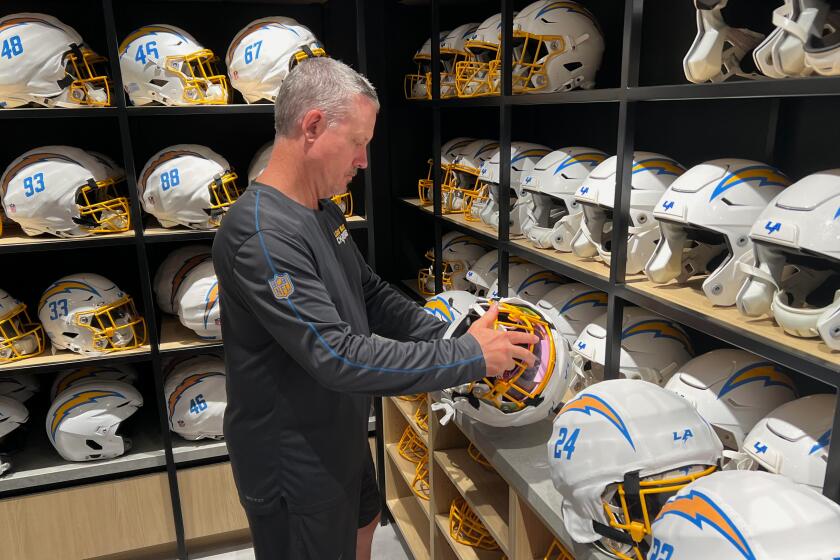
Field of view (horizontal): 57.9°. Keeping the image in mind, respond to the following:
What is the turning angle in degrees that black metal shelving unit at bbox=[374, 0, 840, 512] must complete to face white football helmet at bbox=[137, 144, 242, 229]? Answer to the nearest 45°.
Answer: approximately 45° to its right

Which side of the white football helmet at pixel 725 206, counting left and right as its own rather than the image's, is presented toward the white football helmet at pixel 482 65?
right

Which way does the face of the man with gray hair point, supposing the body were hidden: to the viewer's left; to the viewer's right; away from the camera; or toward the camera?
to the viewer's right

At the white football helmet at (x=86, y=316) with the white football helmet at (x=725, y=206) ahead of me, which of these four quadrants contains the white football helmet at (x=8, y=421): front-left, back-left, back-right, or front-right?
back-right

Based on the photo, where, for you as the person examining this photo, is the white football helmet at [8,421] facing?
facing to the right of the viewer

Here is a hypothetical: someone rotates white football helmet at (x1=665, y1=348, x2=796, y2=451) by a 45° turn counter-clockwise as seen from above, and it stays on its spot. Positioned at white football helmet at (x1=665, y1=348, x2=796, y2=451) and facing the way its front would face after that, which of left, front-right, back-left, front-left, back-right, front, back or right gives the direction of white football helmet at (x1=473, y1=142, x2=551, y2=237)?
back-right

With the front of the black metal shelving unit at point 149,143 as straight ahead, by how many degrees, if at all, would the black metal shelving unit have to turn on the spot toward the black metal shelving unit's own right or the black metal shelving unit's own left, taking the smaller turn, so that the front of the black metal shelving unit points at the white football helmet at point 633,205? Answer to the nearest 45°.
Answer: approximately 45° to the black metal shelving unit's own left

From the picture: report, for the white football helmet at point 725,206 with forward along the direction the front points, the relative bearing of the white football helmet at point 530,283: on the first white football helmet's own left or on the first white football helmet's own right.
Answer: on the first white football helmet's own right

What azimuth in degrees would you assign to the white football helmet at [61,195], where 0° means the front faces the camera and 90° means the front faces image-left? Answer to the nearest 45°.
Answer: approximately 270°

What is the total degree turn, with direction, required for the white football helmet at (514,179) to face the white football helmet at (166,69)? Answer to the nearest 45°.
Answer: approximately 45° to its right

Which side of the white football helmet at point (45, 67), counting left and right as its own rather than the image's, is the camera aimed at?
right

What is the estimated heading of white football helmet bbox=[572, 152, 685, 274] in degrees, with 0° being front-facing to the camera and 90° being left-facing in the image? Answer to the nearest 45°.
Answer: approximately 45°

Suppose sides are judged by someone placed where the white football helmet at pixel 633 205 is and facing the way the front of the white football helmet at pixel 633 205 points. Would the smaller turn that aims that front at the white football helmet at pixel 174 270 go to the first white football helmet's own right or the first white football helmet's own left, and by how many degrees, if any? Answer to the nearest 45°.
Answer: approximately 45° to the first white football helmet's own right
